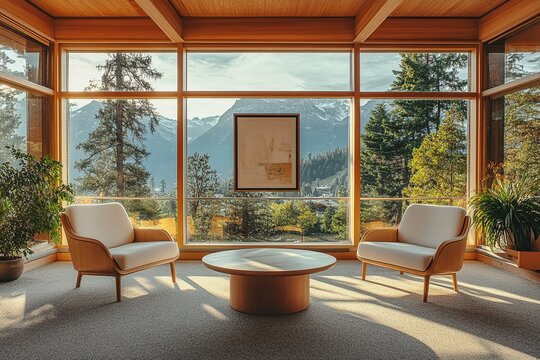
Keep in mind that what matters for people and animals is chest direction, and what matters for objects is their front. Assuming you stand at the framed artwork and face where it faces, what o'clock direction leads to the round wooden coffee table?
The round wooden coffee table is roughly at 12 o'clock from the framed artwork.

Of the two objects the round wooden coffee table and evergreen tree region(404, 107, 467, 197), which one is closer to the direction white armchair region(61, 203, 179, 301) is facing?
the round wooden coffee table

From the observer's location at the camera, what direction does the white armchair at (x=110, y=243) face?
facing the viewer and to the right of the viewer

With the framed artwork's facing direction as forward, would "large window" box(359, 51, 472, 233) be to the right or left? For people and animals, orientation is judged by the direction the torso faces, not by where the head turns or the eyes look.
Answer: on its left

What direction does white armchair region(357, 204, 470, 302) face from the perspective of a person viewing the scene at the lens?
facing the viewer and to the left of the viewer

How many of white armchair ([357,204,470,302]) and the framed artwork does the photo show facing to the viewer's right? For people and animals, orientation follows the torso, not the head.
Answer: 0

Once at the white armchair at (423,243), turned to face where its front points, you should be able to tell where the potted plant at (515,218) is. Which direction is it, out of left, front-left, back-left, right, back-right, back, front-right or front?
back

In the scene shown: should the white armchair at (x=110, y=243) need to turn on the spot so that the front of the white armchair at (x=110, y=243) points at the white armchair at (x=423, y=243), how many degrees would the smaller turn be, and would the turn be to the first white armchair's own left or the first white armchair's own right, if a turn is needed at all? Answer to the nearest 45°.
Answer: approximately 45° to the first white armchair's own left

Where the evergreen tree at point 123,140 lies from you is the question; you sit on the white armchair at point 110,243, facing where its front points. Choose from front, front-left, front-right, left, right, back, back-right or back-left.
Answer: back-left

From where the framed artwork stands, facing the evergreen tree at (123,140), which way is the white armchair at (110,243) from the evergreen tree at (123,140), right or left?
left

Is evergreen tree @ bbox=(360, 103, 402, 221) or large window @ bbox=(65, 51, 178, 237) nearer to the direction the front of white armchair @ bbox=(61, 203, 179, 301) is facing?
the evergreen tree

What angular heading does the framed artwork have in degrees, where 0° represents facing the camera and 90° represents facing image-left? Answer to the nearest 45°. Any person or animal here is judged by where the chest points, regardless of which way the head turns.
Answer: approximately 0°

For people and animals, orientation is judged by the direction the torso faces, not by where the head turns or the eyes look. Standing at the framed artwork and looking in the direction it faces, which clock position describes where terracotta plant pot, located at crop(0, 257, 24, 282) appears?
The terracotta plant pot is roughly at 2 o'clock from the framed artwork.

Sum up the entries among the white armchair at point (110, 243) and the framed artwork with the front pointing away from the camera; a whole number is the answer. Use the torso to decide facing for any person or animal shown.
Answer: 0

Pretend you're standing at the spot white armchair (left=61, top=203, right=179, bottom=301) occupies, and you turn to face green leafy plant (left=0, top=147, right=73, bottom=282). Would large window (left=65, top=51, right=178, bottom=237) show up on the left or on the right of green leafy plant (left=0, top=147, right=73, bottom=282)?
right
